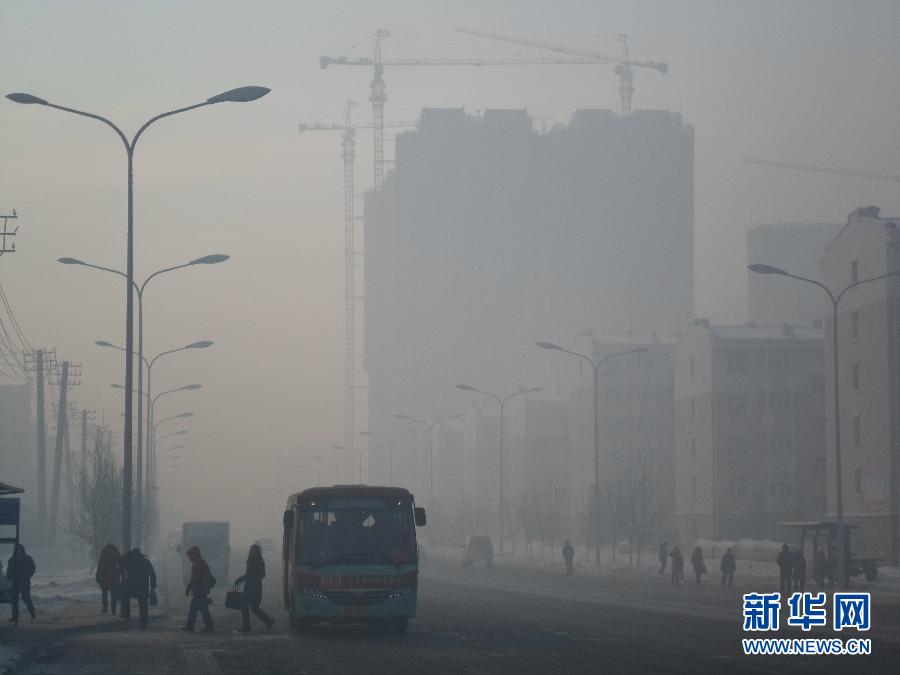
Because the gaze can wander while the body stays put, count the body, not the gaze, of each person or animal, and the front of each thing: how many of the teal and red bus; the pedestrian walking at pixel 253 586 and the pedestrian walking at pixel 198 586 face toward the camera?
1

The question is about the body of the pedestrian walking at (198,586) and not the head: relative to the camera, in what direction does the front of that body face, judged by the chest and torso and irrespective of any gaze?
to the viewer's left

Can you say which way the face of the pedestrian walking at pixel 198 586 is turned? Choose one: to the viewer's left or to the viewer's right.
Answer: to the viewer's left

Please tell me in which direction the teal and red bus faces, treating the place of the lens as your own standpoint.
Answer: facing the viewer

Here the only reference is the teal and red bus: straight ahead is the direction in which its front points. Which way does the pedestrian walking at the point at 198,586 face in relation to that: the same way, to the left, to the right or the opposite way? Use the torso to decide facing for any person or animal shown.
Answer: to the right

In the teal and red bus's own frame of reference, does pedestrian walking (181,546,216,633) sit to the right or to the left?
on its right

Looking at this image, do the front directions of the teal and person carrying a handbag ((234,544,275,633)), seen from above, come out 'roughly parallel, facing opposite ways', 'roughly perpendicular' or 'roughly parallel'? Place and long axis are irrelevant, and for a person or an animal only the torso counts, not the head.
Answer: roughly perpendicular

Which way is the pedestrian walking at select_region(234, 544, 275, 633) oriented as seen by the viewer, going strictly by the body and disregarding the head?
to the viewer's left

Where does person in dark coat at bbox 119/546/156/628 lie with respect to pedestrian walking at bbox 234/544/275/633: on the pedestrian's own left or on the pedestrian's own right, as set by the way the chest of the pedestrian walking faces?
on the pedestrian's own right

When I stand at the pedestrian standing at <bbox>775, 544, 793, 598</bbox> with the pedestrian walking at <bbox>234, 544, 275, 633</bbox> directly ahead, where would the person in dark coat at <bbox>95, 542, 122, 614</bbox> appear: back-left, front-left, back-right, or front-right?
front-right

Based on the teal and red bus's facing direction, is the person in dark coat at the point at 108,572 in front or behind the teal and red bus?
behind

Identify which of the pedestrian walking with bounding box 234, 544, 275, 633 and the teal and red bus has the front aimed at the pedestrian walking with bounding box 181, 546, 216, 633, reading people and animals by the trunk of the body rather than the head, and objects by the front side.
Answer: the pedestrian walking with bounding box 234, 544, 275, 633
